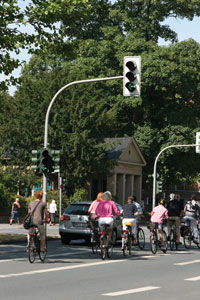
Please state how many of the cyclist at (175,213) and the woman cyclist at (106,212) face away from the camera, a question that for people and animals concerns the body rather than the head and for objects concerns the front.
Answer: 2

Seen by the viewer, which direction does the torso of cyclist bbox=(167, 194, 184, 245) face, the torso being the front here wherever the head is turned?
away from the camera

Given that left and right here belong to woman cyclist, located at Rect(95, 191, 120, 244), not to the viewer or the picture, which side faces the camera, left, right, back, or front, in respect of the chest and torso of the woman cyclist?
back

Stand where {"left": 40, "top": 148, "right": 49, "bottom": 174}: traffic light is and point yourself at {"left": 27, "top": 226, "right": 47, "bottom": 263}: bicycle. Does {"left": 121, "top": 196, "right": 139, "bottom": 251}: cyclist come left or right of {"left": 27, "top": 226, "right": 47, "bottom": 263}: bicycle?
left
